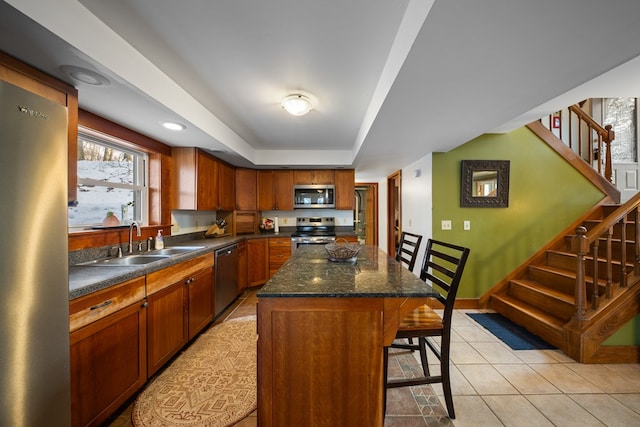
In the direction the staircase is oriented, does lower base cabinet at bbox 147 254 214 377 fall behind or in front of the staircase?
in front

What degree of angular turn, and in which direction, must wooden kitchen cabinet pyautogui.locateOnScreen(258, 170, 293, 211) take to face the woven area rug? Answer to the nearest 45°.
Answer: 0° — it already faces it

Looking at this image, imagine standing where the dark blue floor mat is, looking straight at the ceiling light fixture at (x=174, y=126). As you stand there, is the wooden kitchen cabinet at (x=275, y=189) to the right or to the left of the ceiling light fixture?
right

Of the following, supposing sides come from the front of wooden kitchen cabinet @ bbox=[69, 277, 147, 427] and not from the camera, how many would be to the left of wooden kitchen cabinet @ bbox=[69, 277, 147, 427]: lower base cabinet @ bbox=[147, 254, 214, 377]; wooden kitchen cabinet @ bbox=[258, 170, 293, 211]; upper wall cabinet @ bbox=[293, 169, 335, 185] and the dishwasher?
4

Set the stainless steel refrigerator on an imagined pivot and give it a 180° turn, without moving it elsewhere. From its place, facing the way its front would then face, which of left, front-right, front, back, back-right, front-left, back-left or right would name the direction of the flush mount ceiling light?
back-right

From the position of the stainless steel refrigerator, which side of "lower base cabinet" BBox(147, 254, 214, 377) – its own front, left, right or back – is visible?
right

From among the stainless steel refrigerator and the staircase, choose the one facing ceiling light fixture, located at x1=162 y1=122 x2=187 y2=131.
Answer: the staircase

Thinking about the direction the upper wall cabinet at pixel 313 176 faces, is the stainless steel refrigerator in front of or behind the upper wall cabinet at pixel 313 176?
in front

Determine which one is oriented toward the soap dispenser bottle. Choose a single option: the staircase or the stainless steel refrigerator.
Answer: the staircase

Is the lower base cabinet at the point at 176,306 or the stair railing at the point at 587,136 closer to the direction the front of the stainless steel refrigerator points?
the stair railing

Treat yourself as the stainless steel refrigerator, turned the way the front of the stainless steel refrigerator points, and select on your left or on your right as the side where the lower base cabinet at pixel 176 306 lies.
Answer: on your left

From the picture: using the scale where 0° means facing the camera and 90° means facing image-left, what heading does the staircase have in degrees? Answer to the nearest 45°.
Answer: approximately 45°

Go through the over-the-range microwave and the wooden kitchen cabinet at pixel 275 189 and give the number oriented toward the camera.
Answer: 2

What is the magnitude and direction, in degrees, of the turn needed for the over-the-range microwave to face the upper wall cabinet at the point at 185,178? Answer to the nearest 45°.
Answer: approximately 45° to its right
